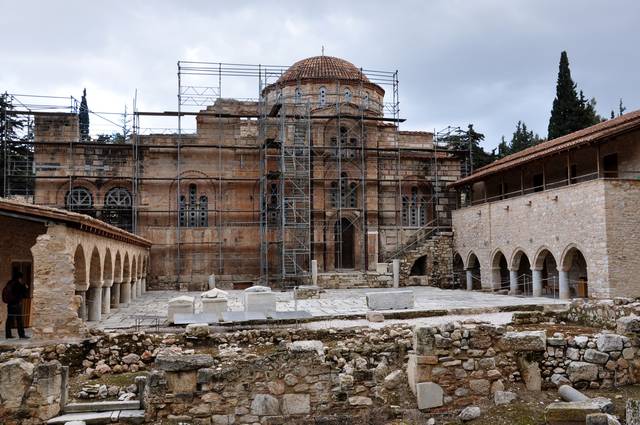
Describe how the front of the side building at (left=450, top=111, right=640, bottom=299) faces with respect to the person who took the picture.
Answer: facing the viewer and to the left of the viewer

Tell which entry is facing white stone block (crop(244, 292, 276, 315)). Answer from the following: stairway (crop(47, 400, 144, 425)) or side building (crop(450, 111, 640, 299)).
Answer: the side building

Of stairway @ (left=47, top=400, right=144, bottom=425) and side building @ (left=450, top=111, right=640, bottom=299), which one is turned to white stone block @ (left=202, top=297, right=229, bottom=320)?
the side building

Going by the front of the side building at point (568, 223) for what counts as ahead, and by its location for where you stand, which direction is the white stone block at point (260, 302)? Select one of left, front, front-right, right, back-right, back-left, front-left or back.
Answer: front

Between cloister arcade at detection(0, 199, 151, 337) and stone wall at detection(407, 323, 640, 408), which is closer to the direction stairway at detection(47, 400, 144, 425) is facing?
the stone wall

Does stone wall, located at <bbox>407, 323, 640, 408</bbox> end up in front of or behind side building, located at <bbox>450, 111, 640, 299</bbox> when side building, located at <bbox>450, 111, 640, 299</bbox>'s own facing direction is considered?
in front

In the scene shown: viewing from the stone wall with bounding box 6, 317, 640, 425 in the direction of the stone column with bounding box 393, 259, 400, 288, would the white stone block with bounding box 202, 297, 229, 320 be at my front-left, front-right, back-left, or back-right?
front-left

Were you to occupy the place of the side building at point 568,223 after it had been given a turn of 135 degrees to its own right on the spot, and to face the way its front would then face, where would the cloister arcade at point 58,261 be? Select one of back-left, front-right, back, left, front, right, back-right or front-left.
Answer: back-left

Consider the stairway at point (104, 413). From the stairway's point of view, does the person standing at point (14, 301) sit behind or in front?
behind

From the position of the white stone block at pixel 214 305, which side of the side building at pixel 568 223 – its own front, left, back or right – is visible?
front

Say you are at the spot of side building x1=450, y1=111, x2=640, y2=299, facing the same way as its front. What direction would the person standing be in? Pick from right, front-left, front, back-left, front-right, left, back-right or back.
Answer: front

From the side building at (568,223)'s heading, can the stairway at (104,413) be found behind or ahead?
ahead

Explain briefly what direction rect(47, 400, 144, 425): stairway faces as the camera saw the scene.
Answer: facing the viewer

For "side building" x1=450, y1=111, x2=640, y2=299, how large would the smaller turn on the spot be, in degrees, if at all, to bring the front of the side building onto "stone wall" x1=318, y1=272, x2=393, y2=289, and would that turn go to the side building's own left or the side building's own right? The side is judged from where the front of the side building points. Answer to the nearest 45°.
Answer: approximately 45° to the side building's own right

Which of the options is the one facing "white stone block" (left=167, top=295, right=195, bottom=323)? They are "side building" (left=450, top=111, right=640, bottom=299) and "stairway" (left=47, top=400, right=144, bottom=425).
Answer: the side building

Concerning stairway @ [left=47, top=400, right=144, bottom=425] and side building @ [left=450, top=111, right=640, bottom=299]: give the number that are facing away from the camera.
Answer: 0
